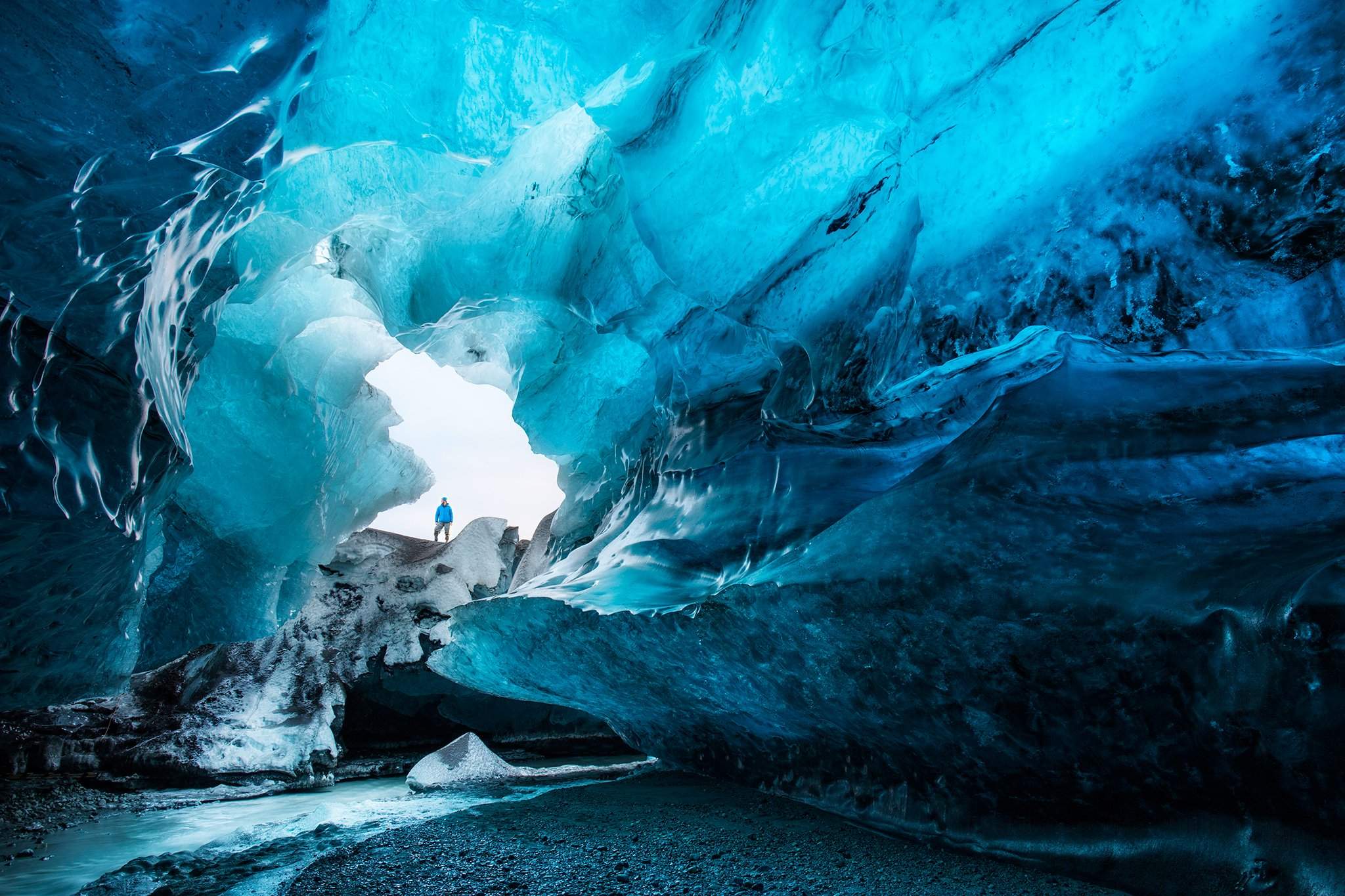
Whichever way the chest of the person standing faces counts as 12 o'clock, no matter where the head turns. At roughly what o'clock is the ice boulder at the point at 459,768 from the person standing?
The ice boulder is roughly at 12 o'clock from the person standing.

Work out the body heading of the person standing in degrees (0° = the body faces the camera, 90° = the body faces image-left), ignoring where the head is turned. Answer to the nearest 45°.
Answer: approximately 0°
